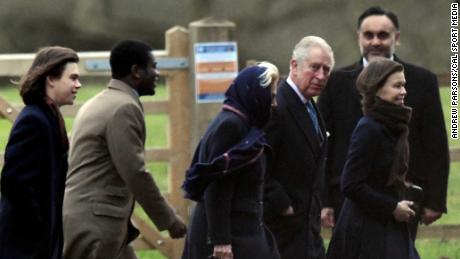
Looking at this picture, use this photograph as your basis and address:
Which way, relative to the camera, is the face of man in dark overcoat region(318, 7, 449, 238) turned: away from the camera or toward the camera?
toward the camera

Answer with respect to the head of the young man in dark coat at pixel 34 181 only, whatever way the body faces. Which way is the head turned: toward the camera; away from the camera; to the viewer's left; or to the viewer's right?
to the viewer's right

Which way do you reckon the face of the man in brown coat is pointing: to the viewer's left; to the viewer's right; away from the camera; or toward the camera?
to the viewer's right

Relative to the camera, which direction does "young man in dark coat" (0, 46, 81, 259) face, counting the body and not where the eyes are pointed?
to the viewer's right

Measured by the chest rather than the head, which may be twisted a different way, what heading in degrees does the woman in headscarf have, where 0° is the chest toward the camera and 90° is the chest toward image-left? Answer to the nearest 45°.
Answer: approximately 270°

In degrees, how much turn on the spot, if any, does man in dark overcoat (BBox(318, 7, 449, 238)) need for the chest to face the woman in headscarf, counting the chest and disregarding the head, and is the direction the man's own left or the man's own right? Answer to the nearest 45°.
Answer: approximately 45° to the man's own right
